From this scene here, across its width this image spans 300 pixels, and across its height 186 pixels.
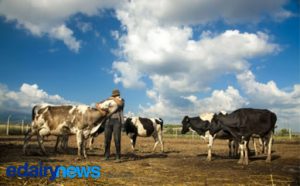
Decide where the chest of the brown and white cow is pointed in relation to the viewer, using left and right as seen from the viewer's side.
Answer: facing to the right of the viewer

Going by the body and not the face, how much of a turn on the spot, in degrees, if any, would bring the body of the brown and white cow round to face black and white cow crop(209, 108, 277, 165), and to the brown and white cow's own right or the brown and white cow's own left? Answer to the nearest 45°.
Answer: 0° — it already faces it

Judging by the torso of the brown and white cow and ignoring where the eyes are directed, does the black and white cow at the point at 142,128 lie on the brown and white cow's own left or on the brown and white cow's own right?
on the brown and white cow's own left

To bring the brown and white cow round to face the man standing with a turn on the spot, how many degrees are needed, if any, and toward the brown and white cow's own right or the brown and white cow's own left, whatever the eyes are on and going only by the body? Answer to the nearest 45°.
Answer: approximately 45° to the brown and white cow's own right
